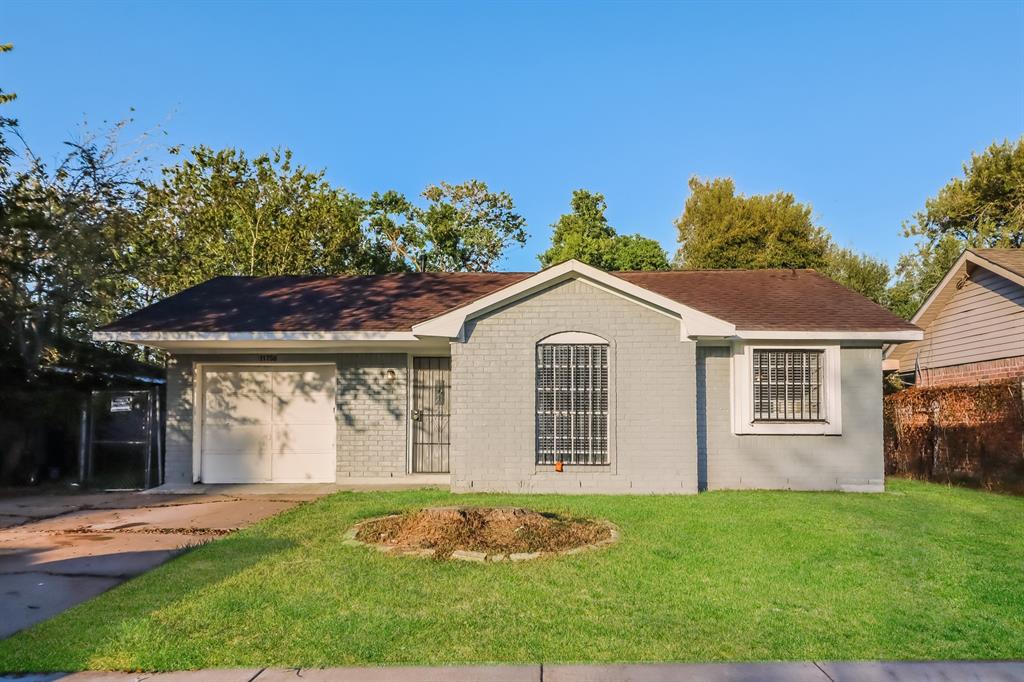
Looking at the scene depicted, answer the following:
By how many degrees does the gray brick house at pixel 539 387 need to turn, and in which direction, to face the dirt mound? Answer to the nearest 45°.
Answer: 0° — it already faces it

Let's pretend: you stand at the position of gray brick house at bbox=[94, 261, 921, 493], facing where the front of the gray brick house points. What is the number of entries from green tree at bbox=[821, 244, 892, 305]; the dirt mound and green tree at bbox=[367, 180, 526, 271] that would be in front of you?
1

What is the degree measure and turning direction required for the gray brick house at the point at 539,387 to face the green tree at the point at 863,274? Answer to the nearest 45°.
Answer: approximately 135° to its left

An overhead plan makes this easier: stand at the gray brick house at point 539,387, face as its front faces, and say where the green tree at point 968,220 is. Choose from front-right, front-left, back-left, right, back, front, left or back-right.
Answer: back-left

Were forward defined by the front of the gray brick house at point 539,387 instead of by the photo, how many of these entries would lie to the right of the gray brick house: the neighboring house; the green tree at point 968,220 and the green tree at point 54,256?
1

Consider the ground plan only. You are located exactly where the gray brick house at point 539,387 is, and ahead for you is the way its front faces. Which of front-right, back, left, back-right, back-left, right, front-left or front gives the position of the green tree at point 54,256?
right

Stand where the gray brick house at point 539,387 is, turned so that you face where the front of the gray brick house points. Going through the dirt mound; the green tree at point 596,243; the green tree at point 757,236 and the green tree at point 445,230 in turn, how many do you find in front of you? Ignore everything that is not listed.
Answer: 1

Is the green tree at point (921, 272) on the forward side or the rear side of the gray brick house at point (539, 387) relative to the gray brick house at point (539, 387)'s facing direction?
on the rear side

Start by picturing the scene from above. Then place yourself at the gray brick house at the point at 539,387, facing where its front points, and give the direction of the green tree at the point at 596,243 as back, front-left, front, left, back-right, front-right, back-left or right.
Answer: back

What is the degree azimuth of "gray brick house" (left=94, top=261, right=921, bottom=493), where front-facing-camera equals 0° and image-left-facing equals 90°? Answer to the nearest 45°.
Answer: approximately 0°

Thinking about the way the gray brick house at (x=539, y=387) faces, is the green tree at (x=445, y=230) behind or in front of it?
behind

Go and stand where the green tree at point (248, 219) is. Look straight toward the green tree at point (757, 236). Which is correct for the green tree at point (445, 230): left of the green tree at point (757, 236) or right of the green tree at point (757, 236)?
left
